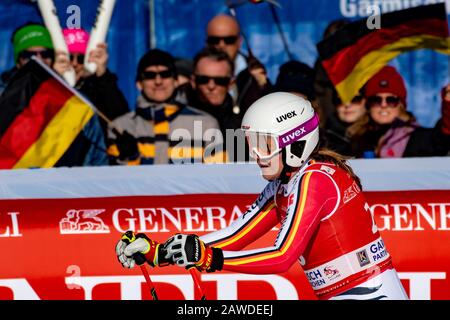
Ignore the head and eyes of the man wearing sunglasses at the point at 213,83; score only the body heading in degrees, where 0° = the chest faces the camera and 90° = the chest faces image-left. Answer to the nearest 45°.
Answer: approximately 0°

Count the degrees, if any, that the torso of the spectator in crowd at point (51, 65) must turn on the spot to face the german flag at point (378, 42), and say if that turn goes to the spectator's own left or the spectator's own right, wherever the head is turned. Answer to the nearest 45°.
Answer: approximately 90° to the spectator's own left

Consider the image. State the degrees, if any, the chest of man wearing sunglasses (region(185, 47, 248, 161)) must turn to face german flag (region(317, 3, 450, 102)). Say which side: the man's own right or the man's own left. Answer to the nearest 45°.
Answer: approximately 90° to the man's own left

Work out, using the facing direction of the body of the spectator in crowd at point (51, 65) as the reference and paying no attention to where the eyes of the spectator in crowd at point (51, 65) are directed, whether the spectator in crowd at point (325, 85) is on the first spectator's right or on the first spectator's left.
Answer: on the first spectator's left

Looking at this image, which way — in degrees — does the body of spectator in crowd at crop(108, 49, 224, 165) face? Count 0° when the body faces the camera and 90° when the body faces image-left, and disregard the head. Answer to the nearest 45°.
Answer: approximately 0°

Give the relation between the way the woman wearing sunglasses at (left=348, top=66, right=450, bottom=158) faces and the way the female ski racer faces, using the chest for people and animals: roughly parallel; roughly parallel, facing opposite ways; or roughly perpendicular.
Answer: roughly perpendicular

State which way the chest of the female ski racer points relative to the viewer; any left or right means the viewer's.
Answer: facing to the left of the viewer

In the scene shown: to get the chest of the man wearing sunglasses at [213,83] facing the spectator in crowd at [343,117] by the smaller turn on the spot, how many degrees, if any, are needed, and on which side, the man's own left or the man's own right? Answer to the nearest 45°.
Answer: approximately 90° to the man's own left
